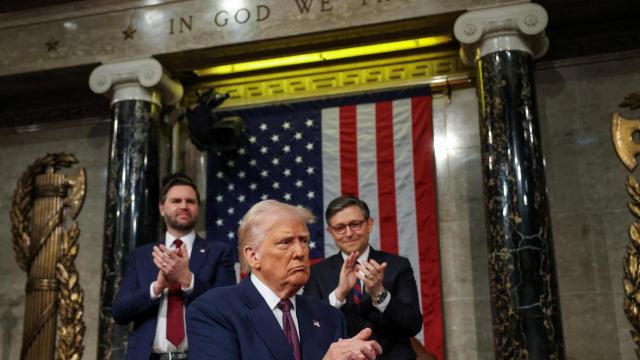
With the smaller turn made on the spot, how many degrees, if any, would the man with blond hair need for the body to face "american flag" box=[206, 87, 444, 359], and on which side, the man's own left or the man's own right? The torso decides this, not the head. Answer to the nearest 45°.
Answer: approximately 135° to the man's own left

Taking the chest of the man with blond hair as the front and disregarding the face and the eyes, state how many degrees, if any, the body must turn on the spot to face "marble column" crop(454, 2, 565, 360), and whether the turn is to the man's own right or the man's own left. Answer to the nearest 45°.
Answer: approximately 90° to the man's own left

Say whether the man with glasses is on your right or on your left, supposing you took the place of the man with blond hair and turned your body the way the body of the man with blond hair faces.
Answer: on your left

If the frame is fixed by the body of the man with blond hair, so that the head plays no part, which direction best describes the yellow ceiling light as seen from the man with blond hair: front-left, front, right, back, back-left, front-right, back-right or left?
back-left

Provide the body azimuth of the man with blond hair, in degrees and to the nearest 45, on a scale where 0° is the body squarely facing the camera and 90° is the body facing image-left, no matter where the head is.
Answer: approximately 315°

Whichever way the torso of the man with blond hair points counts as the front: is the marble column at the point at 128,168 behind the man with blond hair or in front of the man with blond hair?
behind
